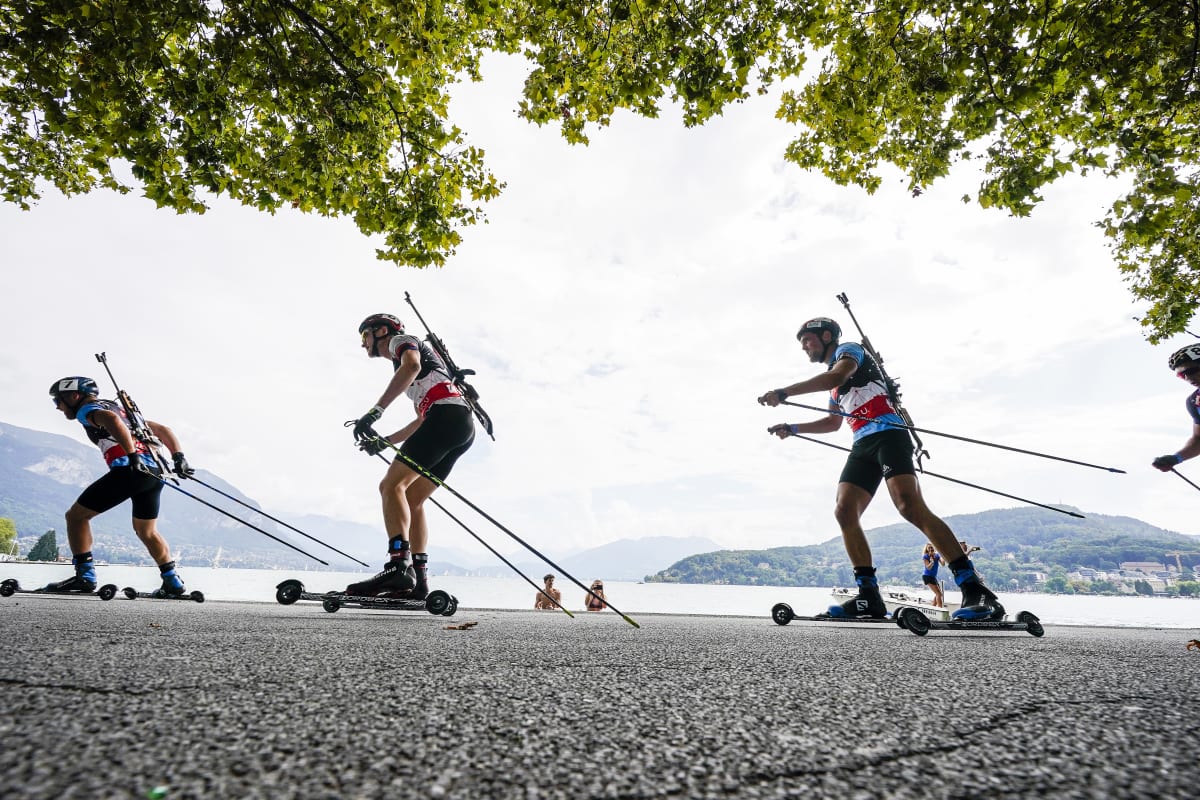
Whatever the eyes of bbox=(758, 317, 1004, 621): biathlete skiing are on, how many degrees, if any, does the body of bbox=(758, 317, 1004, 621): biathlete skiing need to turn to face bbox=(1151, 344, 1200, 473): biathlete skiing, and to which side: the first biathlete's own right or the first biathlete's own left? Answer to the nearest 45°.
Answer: approximately 135° to the first biathlete's own right

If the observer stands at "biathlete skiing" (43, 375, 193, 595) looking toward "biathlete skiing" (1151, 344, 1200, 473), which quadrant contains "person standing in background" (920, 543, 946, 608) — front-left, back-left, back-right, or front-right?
front-left

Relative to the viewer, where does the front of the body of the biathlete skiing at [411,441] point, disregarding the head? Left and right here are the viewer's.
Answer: facing to the left of the viewer

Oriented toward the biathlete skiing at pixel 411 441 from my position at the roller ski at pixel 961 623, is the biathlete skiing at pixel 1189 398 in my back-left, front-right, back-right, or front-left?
back-right

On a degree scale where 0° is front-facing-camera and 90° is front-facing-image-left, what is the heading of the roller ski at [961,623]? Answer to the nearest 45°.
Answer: approximately 90°

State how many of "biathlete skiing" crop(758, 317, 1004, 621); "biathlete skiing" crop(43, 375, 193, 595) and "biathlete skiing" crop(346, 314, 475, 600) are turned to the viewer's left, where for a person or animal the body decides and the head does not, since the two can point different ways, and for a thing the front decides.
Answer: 3

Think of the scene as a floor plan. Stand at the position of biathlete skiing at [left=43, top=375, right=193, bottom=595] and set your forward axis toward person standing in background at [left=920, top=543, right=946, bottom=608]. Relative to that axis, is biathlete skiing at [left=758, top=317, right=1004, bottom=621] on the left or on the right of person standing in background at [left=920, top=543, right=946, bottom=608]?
right

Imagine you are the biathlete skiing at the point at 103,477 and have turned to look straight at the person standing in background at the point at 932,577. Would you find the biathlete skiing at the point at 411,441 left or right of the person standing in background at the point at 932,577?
right

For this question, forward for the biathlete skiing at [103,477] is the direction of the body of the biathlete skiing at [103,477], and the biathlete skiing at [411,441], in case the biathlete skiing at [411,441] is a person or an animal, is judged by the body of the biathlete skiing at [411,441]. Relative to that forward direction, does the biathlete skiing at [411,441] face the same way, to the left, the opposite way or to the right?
the same way

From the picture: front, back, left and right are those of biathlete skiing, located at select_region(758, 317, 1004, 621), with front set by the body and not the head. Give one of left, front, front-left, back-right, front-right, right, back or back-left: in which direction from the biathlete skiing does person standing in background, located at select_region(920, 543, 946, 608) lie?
right

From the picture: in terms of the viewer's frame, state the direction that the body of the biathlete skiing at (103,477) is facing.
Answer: to the viewer's left

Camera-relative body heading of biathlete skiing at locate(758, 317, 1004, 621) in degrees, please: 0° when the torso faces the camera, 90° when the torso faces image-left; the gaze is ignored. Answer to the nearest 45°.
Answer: approximately 90°

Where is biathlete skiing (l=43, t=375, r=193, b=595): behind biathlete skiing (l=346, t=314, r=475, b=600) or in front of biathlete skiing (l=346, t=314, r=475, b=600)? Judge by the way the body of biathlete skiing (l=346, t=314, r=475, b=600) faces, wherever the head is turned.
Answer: in front

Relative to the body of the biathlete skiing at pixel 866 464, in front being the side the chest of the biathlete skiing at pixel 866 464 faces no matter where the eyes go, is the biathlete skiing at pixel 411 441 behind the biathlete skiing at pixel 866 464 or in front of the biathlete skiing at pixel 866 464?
in front
